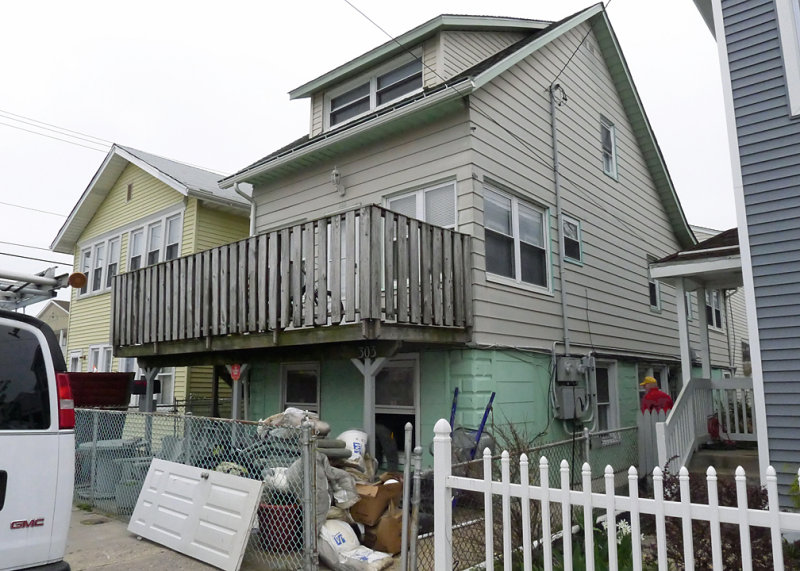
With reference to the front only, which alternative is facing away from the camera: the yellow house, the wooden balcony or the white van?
the white van

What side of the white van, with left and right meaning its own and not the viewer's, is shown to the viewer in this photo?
back

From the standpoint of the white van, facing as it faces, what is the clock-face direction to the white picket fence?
The white picket fence is roughly at 4 o'clock from the white van.

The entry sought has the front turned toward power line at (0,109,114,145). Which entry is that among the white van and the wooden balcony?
the white van

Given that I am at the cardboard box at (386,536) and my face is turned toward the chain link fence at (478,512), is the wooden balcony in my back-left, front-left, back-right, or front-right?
back-left

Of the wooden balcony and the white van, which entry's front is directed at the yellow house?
the white van

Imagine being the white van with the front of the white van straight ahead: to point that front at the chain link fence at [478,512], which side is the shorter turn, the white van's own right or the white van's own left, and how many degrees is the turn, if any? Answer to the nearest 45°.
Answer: approximately 90° to the white van's own right

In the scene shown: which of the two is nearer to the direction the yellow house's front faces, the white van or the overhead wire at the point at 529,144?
the white van

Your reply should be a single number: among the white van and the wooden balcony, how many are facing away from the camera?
1

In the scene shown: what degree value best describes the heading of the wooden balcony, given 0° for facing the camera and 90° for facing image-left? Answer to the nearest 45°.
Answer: approximately 45°

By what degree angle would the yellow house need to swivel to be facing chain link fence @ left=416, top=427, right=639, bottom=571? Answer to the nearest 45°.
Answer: approximately 45° to its left

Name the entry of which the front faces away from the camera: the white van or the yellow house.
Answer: the white van

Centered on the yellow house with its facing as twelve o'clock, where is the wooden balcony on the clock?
The wooden balcony is roughly at 10 o'clock from the yellow house.
